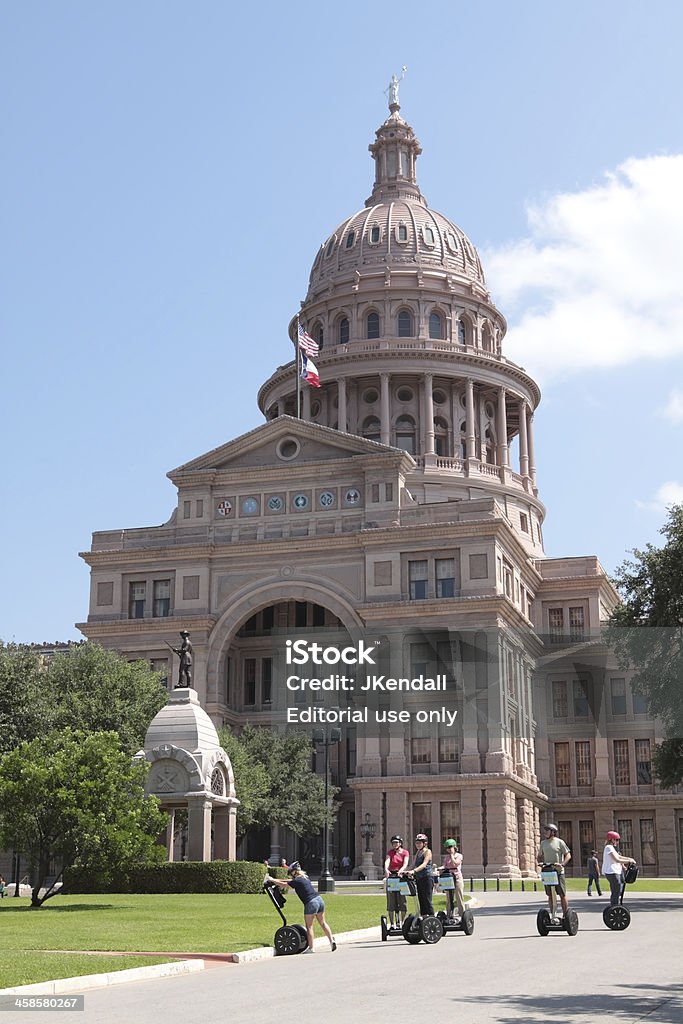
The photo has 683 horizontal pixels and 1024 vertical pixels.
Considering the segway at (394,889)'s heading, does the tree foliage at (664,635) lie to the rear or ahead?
to the rear

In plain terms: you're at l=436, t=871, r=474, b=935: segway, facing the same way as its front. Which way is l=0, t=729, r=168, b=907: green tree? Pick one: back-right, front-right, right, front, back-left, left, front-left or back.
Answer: right

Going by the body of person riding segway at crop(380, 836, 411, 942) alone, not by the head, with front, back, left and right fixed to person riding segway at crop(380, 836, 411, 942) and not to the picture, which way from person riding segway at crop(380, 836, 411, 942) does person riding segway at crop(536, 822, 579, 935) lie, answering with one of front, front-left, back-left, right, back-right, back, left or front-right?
left

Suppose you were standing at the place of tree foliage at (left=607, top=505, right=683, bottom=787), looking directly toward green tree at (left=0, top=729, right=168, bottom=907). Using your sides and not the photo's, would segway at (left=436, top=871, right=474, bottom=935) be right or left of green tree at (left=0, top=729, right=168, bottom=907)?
left

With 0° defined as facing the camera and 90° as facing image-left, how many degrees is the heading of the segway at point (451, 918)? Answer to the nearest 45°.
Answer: approximately 45°

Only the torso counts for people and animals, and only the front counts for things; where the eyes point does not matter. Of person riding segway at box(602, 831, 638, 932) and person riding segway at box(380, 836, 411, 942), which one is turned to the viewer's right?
person riding segway at box(602, 831, 638, 932)

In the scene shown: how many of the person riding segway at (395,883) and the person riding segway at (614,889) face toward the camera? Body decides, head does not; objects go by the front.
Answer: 1

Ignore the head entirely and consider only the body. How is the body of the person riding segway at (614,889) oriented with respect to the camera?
to the viewer's right

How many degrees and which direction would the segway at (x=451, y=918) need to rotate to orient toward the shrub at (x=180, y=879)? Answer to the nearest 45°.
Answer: approximately 90° to its right

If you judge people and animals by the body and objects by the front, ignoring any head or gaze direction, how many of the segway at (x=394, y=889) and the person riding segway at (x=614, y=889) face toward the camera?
1
